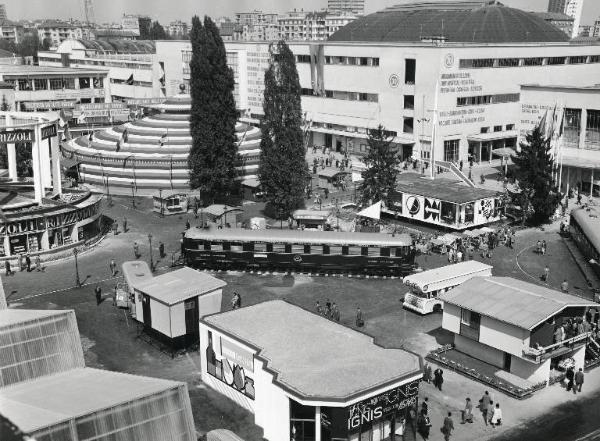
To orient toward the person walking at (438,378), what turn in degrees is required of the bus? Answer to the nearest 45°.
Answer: approximately 45° to its left

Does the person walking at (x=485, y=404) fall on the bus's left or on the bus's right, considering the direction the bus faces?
on its left

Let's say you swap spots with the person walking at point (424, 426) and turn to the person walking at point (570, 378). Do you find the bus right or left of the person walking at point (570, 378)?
left

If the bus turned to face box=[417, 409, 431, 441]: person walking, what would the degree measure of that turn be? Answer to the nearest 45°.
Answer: approximately 45° to its left

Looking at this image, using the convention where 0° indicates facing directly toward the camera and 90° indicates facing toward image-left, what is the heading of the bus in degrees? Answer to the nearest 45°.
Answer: approximately 45°

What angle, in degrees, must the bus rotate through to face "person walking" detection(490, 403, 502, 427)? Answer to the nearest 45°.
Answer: approximately 45° to its left

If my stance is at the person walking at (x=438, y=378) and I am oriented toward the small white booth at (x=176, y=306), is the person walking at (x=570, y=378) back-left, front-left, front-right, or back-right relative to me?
back-right

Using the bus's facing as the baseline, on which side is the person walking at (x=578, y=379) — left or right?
on its left

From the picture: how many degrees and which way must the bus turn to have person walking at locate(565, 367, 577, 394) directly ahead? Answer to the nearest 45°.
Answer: approximately 90° to its left

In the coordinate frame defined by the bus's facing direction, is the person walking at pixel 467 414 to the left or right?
on its left
